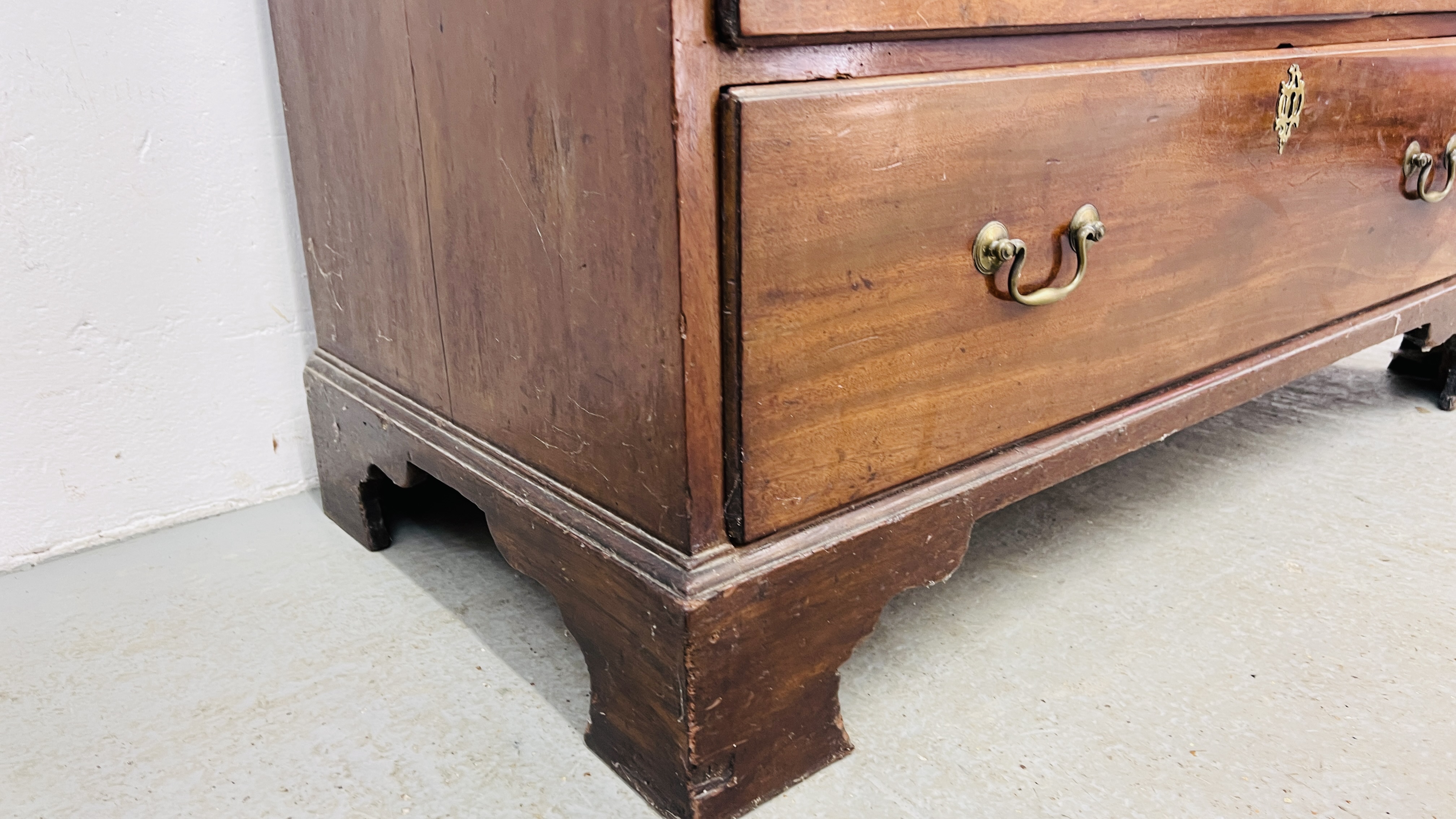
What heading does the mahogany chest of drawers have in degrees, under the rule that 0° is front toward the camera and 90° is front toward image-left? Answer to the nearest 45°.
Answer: approximately 315°
